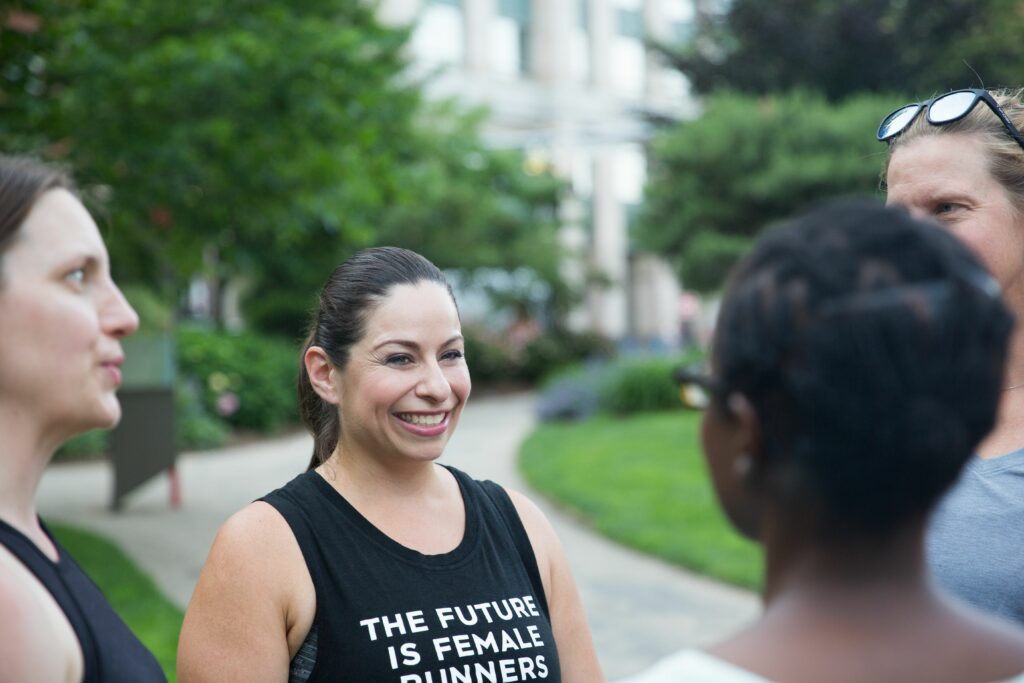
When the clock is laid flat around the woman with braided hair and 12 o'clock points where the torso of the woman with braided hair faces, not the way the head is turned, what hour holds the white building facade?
The white building facade is roughly at 1 o'clock from the woman with braided hair.

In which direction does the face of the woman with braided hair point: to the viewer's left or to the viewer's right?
to the viewer's left

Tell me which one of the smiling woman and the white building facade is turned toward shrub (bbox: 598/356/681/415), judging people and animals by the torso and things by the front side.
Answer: the white building facade

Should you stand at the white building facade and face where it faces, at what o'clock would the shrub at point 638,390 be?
The shrub is roughly at 12 o'clock from the white building facade.

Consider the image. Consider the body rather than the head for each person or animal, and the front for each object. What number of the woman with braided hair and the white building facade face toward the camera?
1

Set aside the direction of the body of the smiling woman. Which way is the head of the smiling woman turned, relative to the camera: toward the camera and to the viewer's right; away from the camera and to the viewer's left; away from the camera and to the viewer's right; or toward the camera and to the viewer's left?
toward the camera and to the viewer's right

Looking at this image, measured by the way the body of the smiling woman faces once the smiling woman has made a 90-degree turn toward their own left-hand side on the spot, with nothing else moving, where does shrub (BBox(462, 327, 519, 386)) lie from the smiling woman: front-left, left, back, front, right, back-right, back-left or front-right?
front-left

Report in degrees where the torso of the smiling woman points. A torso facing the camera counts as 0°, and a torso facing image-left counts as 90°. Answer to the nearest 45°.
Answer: approximately 315°

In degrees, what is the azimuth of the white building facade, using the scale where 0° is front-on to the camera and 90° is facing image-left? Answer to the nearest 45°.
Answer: approximately 0°

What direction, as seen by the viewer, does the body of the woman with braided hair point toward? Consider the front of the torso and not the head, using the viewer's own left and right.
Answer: facing away from the viewer and to the left of the viewer

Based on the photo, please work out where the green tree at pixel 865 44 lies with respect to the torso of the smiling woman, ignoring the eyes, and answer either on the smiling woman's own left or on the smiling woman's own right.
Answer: on the smiling woman's own left

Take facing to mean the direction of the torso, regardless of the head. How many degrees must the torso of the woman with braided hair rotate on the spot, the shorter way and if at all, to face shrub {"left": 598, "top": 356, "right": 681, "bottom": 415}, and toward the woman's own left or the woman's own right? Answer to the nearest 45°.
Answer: approximately 45° to the woman's own right
